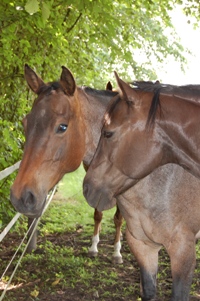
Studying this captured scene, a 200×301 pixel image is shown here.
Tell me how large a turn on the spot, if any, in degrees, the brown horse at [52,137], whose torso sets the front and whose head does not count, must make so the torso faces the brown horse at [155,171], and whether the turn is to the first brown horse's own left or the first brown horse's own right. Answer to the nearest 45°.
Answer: approximately 135° to the first brown horse's own left

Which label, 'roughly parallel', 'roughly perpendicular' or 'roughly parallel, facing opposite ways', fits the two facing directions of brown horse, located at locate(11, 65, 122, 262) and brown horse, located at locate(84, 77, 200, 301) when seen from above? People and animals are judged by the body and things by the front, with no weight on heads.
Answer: roughly parallel

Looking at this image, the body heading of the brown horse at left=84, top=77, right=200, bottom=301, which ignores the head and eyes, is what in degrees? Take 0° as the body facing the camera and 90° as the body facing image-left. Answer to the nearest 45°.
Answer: approximately 45°

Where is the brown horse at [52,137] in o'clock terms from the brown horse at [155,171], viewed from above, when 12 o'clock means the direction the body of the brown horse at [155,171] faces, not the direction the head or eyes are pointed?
the brown horse at [52,137] is roughly at 2 o'clock from the brown horse at [155,171].

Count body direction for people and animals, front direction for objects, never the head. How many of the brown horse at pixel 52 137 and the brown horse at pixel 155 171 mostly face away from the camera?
0

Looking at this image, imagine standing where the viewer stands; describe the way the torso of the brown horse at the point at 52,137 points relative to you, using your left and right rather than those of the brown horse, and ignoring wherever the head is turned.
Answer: facing the viewer and to the left of the viewer
